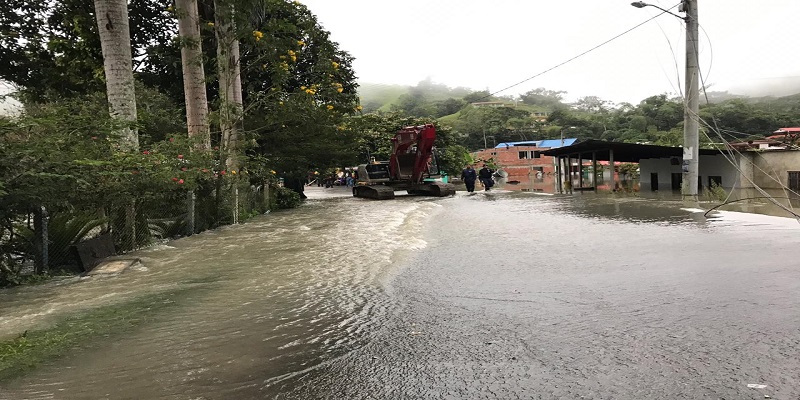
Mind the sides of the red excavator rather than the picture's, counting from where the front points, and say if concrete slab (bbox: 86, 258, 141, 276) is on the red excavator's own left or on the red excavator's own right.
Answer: on the red excavator's own right

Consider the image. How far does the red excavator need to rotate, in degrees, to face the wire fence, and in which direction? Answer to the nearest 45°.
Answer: approximately 45° to its right

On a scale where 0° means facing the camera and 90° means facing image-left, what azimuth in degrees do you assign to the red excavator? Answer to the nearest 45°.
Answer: approximately 315°
